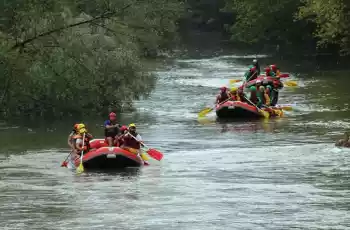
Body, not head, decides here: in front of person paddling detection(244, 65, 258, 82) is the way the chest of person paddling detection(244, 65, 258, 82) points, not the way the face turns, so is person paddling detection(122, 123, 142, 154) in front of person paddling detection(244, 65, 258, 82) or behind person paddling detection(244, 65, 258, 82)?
in front

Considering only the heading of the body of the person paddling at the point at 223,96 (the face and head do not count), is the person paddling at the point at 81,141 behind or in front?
in front

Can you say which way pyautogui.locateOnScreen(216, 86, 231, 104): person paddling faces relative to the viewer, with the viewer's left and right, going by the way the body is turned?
facing the viewer and to the left of the viewer

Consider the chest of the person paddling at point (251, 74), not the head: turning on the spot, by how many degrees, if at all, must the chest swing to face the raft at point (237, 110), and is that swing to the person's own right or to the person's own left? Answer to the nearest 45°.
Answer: approximately 45° to the person's own left

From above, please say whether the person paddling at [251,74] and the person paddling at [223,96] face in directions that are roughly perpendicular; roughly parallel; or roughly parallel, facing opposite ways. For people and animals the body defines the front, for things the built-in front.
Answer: roughly parallel

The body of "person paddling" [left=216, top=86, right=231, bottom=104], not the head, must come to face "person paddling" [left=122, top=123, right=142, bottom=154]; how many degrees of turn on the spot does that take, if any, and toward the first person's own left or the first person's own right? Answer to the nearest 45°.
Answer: approximately 45° to the first person's own left

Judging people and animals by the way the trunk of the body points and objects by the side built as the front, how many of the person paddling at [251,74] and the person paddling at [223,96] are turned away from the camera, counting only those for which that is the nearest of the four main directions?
0

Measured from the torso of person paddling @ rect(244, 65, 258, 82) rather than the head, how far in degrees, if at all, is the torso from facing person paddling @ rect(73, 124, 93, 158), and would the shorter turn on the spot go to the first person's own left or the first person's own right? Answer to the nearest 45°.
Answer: approximately 45° to the first person's own left
